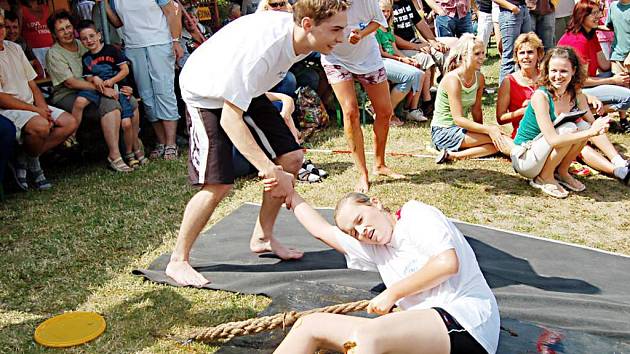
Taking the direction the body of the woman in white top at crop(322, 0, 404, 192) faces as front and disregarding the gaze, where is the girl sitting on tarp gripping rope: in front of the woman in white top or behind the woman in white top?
in front

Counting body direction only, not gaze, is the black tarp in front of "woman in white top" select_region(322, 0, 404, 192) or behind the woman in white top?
in front

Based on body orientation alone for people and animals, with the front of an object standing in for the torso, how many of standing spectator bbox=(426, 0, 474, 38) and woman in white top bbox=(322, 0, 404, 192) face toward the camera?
2

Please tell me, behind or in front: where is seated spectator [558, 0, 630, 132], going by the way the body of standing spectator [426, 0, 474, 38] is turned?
in front

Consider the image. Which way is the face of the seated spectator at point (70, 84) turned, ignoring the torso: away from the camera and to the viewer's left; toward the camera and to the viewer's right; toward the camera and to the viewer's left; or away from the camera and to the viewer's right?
toward the camera and to the viewer's right

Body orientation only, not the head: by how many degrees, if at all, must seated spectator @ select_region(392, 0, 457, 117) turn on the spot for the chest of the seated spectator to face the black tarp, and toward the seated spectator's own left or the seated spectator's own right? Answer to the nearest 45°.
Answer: approximately 45° to the seated spectator's own right

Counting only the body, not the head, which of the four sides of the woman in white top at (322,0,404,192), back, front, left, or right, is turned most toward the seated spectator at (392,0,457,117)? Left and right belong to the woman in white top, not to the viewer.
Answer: back

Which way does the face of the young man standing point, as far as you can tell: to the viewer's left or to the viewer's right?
to the viewer's right

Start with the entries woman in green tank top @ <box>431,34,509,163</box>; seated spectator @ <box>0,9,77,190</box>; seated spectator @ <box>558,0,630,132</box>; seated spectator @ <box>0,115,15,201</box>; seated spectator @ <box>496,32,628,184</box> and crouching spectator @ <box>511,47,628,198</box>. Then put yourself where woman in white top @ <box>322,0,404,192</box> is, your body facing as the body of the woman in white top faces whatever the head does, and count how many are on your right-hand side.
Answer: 2
